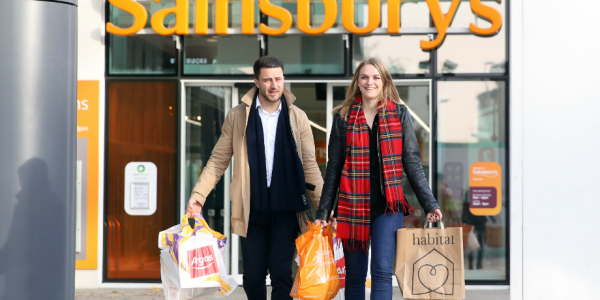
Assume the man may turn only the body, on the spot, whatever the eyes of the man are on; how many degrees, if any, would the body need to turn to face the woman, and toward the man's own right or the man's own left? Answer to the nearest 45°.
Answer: approximately 45° to the man's own left

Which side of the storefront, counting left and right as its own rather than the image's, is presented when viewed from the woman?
front

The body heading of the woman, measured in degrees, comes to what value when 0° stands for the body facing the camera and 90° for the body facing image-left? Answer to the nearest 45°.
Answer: approximately 0°

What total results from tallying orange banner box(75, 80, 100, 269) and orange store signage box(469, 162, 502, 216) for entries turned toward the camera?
2

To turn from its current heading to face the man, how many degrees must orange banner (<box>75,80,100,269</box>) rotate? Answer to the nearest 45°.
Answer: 0° — it already faces them

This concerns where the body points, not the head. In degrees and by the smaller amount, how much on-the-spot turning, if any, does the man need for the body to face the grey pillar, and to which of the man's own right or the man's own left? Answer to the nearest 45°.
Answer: approximately 45° to the man's own right

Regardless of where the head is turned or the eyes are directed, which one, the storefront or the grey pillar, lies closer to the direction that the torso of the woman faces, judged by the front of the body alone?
the grey pillar

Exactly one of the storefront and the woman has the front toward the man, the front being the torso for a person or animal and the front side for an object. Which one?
the storefront

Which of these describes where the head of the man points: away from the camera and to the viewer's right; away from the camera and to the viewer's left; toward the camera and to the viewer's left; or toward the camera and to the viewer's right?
toward the camera and to the viewer's right
